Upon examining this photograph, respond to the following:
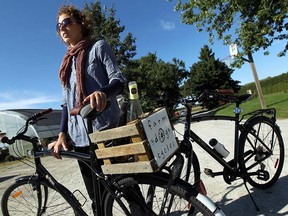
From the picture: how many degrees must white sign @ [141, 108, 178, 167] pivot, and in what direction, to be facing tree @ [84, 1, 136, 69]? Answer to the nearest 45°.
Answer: approximately 135° to its left

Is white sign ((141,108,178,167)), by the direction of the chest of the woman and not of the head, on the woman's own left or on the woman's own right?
on the woman's own left

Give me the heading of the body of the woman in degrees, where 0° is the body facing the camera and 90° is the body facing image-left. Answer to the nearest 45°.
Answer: approximately 45°

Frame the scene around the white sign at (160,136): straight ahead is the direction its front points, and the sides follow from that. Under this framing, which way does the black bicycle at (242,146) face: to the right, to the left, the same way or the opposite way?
to the right

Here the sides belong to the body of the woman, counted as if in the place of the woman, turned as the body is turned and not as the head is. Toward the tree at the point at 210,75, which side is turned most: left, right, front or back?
back

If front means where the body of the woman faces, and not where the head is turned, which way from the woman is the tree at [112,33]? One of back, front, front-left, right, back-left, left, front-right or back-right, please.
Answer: back-right

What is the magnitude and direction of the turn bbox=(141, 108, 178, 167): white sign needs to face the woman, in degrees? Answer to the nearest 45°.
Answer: approximately 180°

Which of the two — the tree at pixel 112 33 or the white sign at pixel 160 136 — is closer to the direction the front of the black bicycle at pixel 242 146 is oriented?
the white sign

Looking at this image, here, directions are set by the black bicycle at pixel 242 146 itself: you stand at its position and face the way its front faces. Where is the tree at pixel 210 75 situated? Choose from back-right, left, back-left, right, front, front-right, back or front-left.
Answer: back-right

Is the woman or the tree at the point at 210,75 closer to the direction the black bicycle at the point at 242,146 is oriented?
the woman

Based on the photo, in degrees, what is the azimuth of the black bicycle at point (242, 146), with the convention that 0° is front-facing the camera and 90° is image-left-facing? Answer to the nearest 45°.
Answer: approximately 45°
